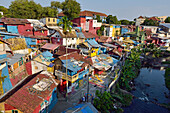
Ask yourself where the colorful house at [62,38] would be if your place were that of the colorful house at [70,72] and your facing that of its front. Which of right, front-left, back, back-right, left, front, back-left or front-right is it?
back-left

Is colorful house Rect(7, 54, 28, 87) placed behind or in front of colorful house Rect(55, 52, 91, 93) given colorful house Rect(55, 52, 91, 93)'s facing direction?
behind

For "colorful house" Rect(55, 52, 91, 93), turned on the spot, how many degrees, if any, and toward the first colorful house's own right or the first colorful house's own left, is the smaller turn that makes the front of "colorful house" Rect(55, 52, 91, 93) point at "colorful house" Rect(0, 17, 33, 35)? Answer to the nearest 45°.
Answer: approximately 180°

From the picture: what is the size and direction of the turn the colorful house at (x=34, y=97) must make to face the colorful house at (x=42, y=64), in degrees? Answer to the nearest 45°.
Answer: approximately 135° to its left

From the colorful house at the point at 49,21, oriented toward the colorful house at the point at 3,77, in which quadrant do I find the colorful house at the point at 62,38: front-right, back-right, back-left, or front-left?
front-left

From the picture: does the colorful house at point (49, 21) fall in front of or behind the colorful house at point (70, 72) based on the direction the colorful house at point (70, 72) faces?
behind

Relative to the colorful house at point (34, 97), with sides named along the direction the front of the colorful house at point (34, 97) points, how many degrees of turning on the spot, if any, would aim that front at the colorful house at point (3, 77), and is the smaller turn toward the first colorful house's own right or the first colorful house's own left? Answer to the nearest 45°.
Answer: approximately 180°

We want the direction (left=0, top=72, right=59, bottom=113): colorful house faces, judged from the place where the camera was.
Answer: facing the viewer and to the right of the viewer

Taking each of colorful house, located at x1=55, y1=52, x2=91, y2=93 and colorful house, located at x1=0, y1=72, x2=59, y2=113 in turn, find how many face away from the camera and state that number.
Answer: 0

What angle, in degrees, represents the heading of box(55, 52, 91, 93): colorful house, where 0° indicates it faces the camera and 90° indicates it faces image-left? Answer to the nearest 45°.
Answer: approximately 315°
